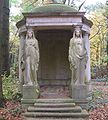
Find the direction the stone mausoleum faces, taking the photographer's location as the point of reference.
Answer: facing the viewer
